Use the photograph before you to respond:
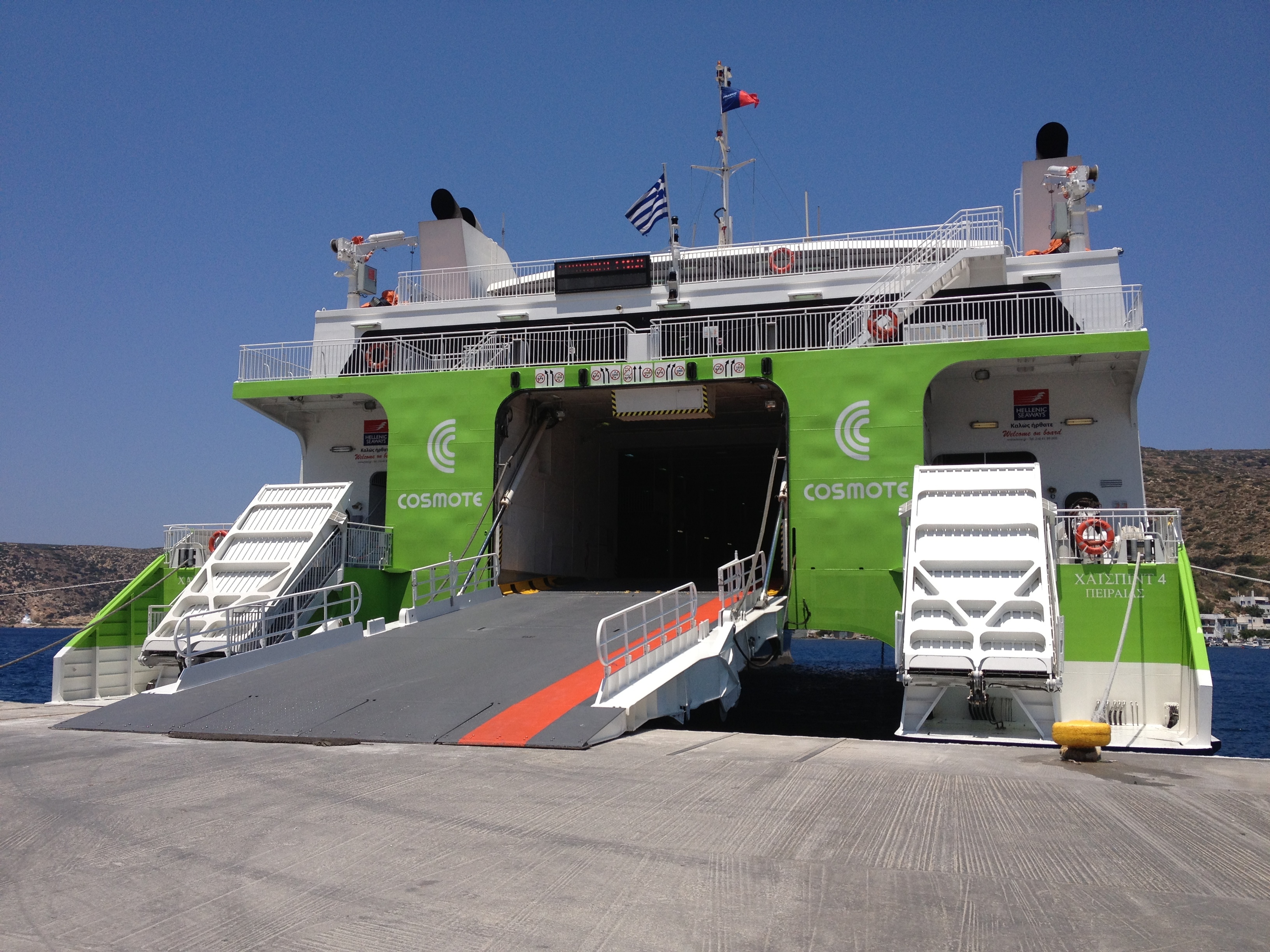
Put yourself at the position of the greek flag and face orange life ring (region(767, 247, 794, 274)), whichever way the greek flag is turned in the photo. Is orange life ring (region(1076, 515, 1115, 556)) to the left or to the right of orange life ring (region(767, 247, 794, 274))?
right

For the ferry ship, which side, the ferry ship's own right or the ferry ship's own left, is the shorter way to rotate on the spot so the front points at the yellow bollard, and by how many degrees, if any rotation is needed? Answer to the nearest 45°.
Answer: approximately 180°

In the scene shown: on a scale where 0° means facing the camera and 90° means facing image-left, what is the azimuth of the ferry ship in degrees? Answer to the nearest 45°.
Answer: approximately 180°
